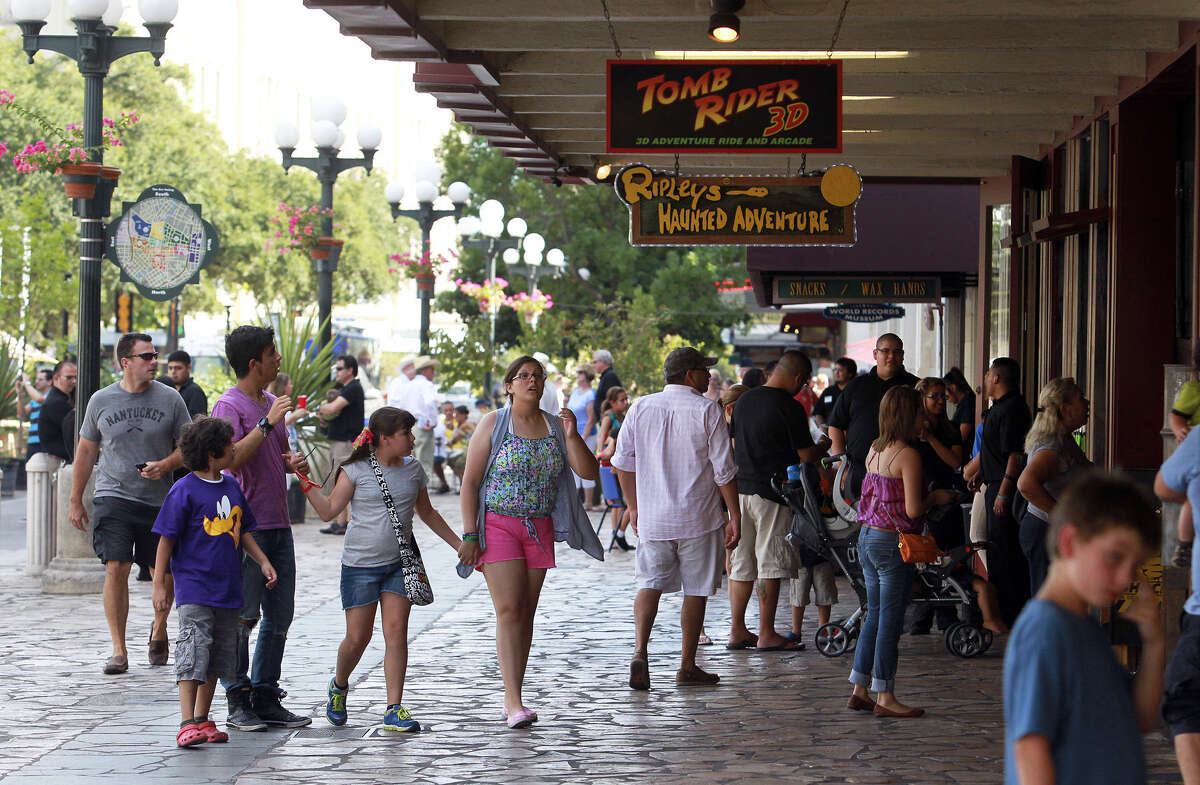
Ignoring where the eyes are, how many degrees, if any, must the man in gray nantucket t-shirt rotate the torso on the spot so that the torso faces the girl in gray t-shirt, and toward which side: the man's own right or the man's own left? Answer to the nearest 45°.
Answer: approximately 45° to the man's own left

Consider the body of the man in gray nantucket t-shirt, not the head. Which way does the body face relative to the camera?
toward the camera

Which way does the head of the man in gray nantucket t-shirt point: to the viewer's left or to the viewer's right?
to the viewer's right

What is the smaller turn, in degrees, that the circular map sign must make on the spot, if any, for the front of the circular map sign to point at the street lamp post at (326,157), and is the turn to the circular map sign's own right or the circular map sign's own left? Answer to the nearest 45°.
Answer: approximately 180°

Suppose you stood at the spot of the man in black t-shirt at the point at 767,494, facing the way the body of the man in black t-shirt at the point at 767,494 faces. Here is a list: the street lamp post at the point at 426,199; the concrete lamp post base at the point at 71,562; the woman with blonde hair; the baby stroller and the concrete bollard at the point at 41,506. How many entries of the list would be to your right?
2

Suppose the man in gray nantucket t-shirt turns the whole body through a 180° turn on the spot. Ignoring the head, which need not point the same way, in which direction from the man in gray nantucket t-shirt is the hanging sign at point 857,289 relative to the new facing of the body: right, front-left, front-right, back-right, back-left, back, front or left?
front-right

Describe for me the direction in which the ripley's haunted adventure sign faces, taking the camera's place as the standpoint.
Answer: facing the viewer

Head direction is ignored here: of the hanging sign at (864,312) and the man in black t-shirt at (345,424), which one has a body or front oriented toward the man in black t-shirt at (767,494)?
the hanging sign

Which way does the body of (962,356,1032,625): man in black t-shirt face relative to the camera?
to the viewer's left
